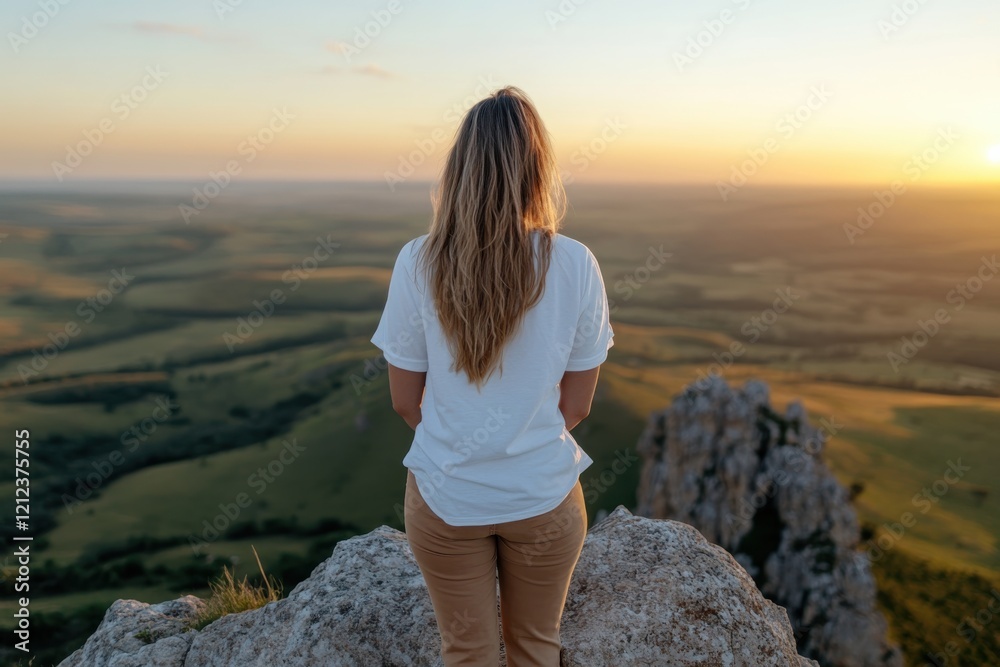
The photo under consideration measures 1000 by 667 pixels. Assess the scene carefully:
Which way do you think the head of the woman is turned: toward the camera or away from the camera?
away from the camera

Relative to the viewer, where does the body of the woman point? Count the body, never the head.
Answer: away from the camera

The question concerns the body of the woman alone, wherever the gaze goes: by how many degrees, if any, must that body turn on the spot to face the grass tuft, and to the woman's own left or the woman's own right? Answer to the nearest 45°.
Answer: approximately 45° to the woman's own left
